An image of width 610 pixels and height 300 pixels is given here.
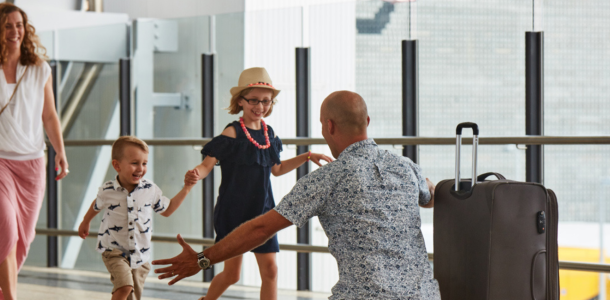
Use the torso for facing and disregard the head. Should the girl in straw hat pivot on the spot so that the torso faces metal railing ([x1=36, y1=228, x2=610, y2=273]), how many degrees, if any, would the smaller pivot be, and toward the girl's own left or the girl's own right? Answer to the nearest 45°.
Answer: approximately 135° to the girl's own left

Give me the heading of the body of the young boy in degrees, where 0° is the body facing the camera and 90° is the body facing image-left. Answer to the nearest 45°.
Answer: approximately 315°

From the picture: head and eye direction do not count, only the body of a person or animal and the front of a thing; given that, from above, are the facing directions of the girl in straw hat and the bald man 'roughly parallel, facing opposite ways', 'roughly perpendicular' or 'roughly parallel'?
roughly parallel, facing opposite ways

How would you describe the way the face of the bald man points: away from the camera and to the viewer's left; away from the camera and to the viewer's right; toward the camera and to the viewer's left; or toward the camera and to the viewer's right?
away from the camera and to the viewer's left

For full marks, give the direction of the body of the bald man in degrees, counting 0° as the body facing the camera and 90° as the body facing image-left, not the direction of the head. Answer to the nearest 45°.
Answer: approximately 135°

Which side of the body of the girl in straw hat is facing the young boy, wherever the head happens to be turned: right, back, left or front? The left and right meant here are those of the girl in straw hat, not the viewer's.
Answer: right

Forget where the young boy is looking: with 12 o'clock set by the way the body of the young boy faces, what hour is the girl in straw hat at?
The girl in straw hat is roughly at 10 o'clock from the young boy.

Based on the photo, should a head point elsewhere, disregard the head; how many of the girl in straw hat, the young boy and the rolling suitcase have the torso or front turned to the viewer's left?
0

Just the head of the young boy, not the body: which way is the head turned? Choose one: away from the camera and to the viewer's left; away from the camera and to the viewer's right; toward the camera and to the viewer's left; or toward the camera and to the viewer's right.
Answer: toward the camera and to the viewer's right

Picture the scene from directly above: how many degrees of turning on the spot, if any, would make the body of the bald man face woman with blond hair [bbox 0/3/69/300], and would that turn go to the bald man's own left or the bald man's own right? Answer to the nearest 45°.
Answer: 0° — they already face them

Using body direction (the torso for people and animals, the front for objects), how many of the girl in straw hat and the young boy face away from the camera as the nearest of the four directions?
0
